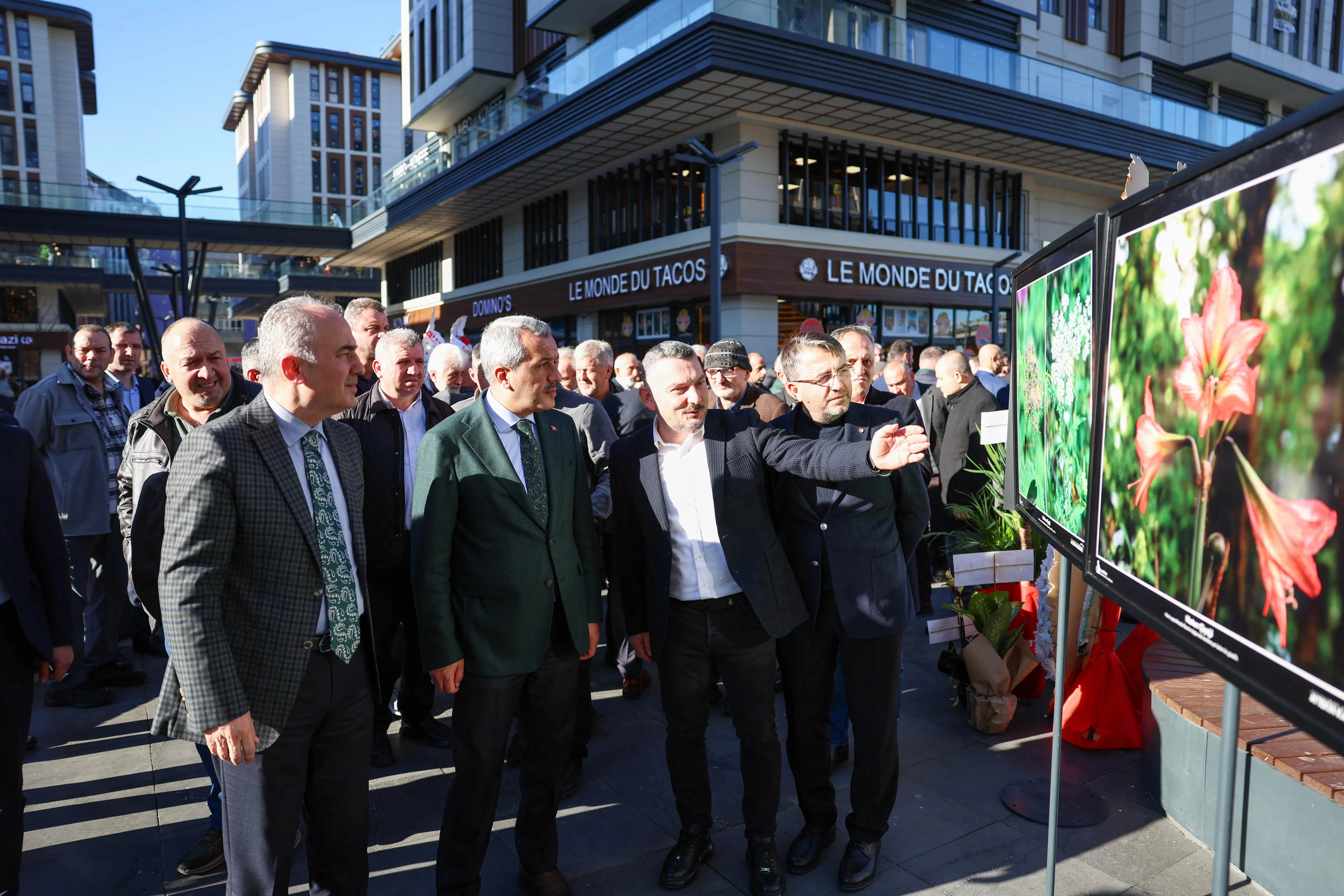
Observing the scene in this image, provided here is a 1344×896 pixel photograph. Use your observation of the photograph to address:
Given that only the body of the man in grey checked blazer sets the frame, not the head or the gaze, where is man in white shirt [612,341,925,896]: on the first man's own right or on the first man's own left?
on the first man's own left

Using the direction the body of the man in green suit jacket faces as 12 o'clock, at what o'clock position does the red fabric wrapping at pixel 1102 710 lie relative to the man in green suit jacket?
The red fabric wrapping is roughly at 10 o'clock from the man in green suit jacket.

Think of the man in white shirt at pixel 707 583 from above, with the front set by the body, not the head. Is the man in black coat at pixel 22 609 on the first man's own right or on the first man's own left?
on the first man's own right

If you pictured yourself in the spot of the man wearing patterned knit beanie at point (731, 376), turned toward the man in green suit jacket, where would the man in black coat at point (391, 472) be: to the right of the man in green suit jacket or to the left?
right

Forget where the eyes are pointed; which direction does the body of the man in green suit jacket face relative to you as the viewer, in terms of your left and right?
facing the viewer and to the right of the viewer

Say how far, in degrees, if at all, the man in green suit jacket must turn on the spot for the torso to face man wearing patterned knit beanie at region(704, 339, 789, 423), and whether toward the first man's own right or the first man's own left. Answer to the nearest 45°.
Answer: approximately 90° to the first man's own left

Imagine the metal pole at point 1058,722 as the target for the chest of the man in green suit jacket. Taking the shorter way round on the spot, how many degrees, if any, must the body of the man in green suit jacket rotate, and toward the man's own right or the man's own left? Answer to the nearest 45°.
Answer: approximately 45° to the man's own left

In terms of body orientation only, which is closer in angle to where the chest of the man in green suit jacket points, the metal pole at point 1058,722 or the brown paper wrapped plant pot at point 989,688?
the metal pole

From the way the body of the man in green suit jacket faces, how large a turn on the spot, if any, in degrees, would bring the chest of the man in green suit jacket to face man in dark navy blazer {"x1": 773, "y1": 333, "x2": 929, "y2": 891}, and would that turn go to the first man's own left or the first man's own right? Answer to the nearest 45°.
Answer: approximately 45° to the first man's own left

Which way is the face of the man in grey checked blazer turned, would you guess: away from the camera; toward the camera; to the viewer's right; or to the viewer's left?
to the viewer's right

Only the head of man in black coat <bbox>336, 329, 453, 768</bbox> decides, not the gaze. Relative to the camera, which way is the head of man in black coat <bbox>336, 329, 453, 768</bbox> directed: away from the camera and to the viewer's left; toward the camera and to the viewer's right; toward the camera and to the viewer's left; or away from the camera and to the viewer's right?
toward the camera and to the viewer's right
